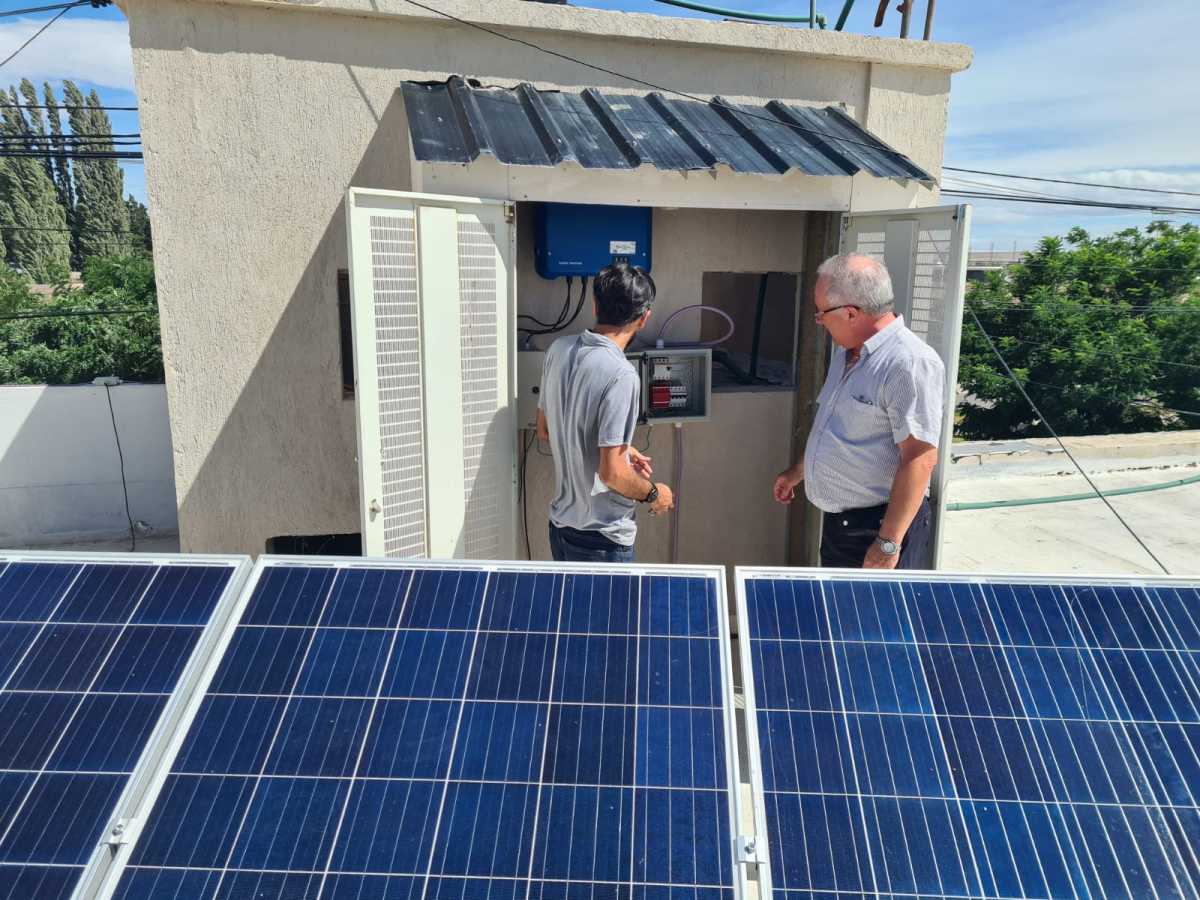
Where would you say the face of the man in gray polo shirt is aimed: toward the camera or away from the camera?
away from the camera

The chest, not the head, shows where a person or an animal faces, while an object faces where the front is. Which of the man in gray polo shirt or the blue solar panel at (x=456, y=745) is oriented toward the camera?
the blue solar panel

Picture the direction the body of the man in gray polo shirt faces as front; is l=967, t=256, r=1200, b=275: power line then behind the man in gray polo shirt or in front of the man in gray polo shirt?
in front

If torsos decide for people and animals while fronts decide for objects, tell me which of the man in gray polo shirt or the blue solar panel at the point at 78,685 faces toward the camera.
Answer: the blue solar panel

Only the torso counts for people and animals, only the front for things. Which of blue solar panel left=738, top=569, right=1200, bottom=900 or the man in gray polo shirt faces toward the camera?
the blue solar panel

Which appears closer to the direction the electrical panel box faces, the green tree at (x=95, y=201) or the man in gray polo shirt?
the man in gray polo shirt

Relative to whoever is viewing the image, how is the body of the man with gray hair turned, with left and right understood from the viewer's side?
facing the viewer and to the left of the viewer

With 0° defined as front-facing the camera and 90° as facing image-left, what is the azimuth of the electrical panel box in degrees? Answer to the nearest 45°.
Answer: approximately 0°

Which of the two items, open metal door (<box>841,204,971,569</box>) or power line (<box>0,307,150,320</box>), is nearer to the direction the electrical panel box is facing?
the open metal door

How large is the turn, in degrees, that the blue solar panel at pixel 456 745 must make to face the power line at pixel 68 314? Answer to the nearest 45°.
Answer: approximately 180°

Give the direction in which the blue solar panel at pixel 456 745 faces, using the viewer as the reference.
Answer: facing the viewer

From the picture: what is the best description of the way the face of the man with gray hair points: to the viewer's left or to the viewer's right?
to the viewer's left

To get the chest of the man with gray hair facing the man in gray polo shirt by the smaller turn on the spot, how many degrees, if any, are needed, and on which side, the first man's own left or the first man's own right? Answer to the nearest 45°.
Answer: approximately 45° to the first man's own right

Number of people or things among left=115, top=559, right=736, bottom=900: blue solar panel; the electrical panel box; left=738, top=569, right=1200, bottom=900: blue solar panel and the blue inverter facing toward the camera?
4

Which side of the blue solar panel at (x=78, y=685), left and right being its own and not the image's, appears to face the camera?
front

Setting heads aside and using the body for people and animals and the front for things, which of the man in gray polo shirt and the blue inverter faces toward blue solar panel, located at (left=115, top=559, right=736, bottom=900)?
the blue inverter

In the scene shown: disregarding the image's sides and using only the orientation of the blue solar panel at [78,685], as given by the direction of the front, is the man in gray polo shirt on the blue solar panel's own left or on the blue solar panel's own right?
on the blue solar panel's own left

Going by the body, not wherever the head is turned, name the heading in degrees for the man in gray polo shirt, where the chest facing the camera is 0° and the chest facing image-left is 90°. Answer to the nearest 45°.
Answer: approximately 225°
